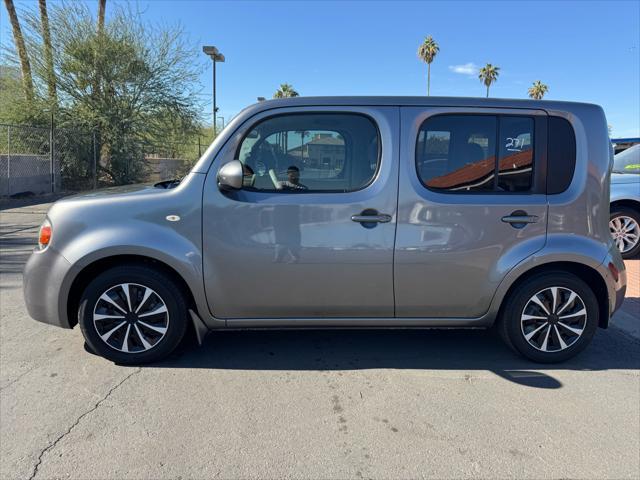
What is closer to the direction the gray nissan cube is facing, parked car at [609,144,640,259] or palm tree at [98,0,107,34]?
the palm tree

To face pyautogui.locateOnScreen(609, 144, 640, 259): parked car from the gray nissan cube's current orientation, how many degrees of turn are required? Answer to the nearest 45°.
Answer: approximately 135° to its right

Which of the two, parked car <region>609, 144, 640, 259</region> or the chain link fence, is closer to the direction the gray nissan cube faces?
the chain link fence

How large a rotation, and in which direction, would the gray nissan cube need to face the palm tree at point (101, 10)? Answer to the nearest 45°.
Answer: approximately 45° to its right

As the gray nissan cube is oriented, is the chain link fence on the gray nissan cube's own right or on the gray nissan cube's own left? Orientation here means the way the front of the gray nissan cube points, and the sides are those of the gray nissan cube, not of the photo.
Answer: on the gray nissan cube's own right

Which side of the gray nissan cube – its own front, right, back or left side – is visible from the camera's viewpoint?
left
